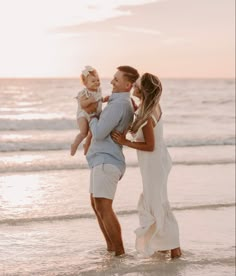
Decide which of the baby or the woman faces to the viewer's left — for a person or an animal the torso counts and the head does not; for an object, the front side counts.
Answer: the woman

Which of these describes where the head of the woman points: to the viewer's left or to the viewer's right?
to the viewer's left

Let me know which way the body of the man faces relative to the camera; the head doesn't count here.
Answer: to the viewer's left

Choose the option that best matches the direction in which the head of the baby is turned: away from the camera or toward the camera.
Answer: toward the camera

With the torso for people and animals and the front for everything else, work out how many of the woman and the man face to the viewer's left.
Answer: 2

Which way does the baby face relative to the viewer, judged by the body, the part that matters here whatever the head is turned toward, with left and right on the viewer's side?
facing the viewer and to the right of the viewer

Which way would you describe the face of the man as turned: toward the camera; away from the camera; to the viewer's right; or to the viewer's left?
to the viewer's left

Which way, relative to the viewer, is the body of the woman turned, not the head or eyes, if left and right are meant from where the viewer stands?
facing to the left of the viewer
